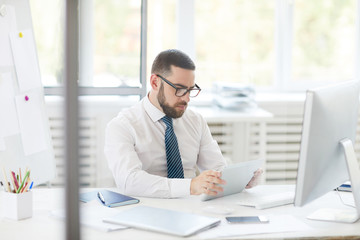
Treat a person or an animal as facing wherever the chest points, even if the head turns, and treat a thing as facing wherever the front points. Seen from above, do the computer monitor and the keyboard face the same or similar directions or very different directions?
same or similar directions

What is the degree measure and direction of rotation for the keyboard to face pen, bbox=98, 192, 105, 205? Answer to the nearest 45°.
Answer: approximately 45° to its left

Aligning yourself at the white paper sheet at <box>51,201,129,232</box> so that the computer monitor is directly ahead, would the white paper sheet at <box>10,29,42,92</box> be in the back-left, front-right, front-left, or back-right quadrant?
back-left

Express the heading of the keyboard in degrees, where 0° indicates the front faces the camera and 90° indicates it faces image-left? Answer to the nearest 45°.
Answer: approximately 135°

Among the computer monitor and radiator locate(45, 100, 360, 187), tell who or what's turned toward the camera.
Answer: the radiator

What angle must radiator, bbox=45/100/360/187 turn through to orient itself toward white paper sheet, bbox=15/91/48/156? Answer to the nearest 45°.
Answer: approximately 45° to its right

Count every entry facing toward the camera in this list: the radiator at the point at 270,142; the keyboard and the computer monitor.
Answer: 1

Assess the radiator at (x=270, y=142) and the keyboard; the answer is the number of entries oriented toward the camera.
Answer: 1

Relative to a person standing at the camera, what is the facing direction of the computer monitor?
facing away from the viewer and to the left of the viewer

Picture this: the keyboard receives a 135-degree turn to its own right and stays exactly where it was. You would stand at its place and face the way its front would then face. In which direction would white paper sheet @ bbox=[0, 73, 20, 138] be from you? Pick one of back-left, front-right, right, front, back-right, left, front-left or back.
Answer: back

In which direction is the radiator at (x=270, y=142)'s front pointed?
toward the camera

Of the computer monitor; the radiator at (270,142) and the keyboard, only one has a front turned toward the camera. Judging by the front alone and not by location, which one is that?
the radiator

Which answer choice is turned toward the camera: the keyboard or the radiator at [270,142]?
the radiator
